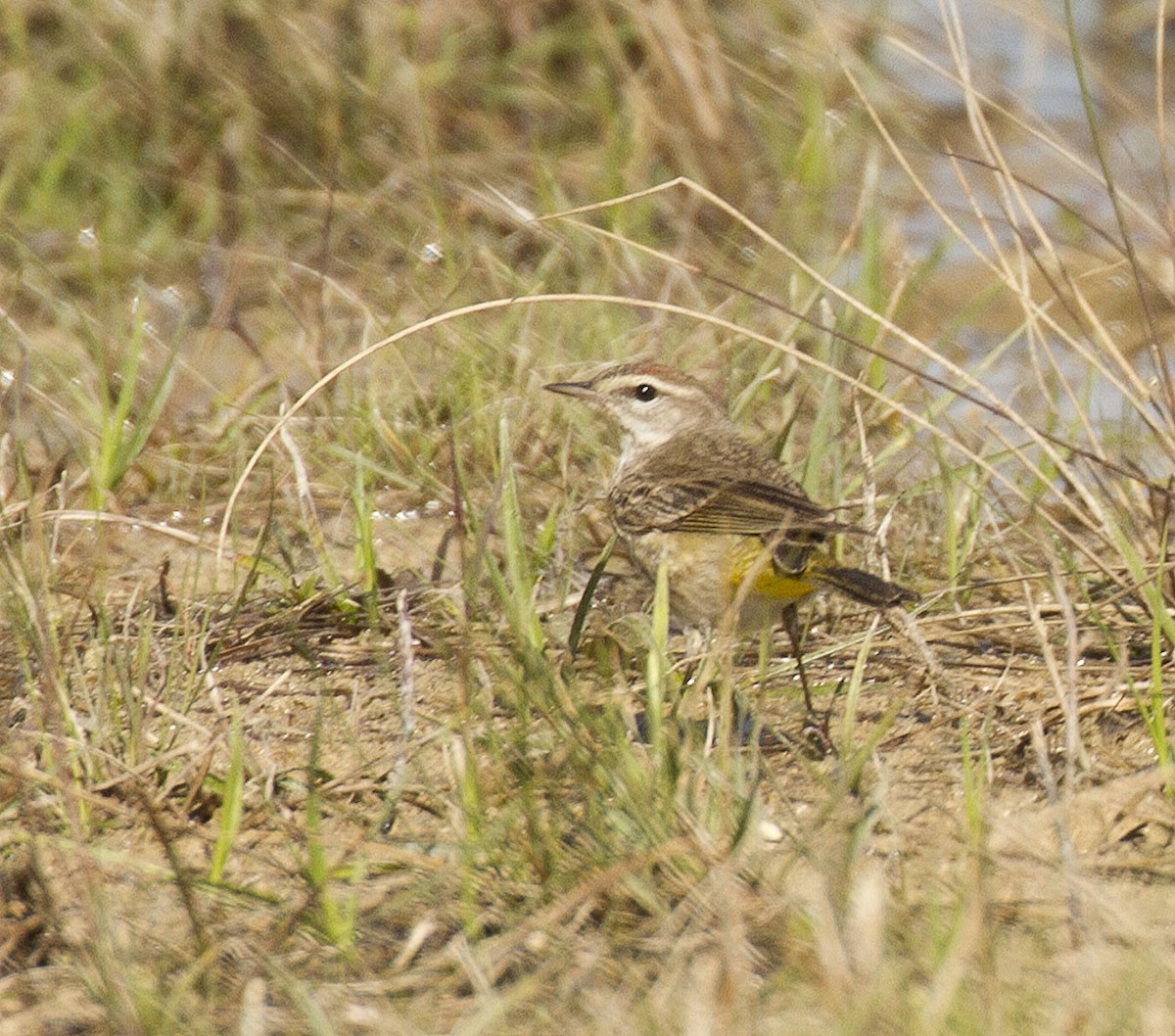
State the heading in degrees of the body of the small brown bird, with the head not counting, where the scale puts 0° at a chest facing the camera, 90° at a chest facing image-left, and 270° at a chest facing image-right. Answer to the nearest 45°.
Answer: approximately 90°
